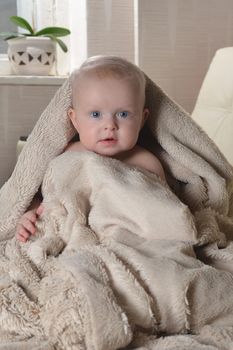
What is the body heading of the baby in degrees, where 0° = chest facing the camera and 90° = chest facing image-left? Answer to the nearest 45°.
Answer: approximately 0°

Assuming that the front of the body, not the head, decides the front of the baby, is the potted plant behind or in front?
behind

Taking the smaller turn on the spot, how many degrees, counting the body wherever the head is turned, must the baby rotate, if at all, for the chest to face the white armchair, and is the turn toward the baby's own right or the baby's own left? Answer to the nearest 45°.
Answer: approximately 135° to the baby's own left
